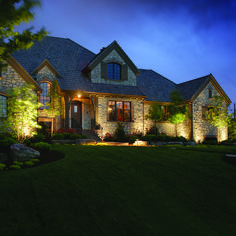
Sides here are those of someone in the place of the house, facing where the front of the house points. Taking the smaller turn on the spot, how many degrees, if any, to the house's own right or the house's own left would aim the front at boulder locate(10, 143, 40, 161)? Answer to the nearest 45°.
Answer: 0° — it already faces it

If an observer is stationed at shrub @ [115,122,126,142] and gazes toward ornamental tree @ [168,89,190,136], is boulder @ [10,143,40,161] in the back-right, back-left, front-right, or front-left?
back-right

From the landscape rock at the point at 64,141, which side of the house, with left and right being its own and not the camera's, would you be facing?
front

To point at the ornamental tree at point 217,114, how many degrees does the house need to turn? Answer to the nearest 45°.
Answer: approximately 90° to its left

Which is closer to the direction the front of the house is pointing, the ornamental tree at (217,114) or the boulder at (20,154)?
the boulder

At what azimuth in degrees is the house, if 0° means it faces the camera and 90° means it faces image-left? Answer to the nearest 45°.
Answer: approximately 0°
